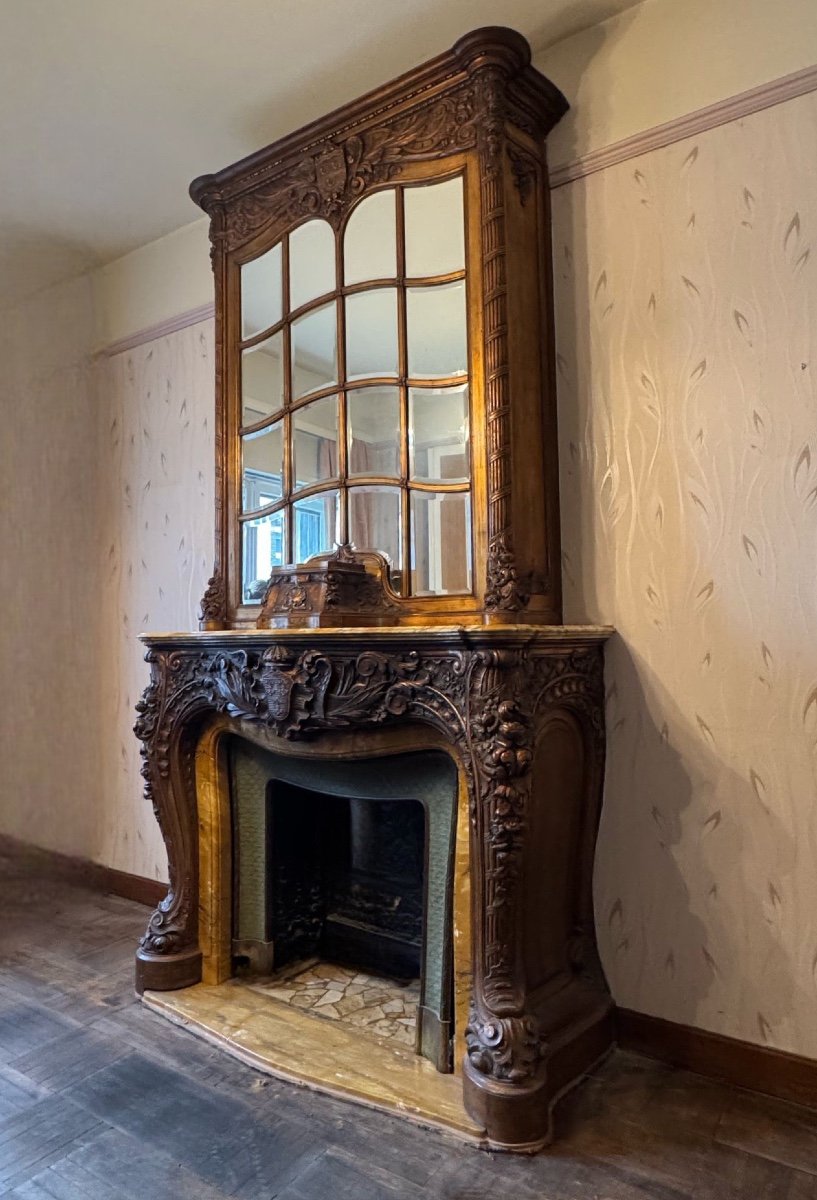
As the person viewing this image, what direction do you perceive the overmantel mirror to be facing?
facing the viewer and to the left of the viewer
